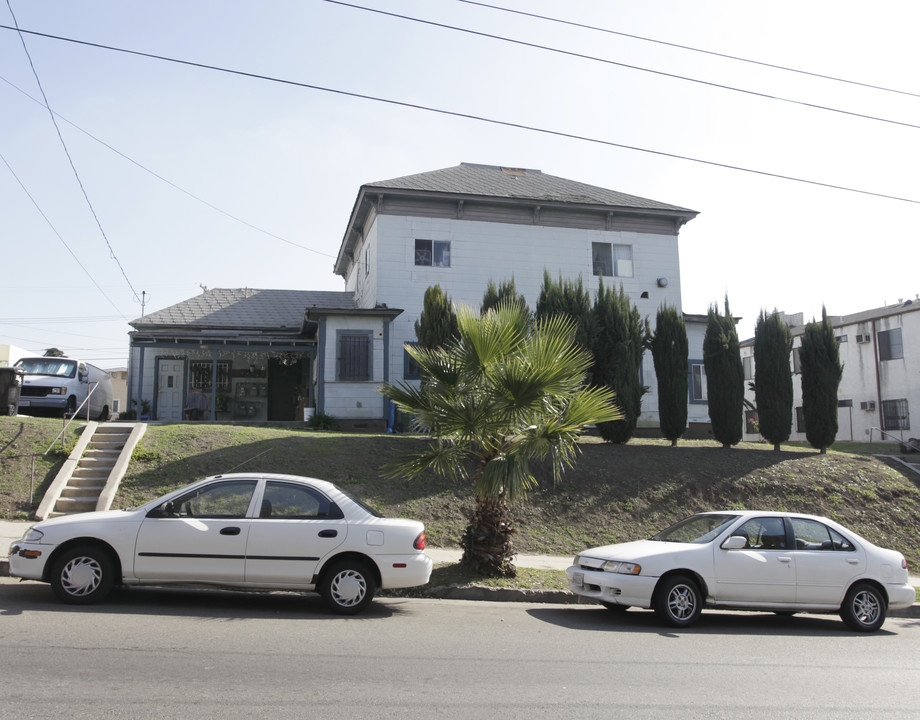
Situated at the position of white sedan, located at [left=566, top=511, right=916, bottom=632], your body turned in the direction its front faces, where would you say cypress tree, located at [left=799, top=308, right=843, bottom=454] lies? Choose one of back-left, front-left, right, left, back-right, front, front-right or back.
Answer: back-right

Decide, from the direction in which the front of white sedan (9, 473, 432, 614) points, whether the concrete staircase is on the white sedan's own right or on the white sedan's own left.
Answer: on the white sedan's own right

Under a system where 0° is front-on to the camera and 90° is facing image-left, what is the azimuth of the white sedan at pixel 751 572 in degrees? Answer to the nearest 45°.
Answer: approximately 45°

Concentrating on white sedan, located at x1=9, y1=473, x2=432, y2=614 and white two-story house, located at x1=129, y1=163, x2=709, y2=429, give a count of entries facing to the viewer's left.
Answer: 1

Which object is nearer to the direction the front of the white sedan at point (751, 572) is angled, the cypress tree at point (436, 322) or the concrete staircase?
the concrete staircase

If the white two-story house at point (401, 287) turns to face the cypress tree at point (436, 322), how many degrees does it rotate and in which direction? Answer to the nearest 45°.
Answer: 0° — it already faces it

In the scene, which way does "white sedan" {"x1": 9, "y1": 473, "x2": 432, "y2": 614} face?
to the viewer's left

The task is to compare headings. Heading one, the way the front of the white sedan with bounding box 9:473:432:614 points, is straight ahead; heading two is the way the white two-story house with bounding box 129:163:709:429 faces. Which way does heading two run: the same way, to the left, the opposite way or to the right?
to the left

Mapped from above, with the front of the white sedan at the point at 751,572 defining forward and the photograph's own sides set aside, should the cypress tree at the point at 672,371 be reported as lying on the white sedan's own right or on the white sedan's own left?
on the white sedan's own right

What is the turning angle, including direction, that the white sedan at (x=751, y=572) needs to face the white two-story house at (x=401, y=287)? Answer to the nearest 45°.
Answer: approximately 90° to its right

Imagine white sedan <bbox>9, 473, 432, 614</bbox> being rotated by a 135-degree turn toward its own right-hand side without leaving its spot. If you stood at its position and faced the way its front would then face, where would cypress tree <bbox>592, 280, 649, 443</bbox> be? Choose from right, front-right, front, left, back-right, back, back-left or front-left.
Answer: front

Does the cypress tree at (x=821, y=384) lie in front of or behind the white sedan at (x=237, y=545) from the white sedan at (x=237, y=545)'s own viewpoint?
behind
